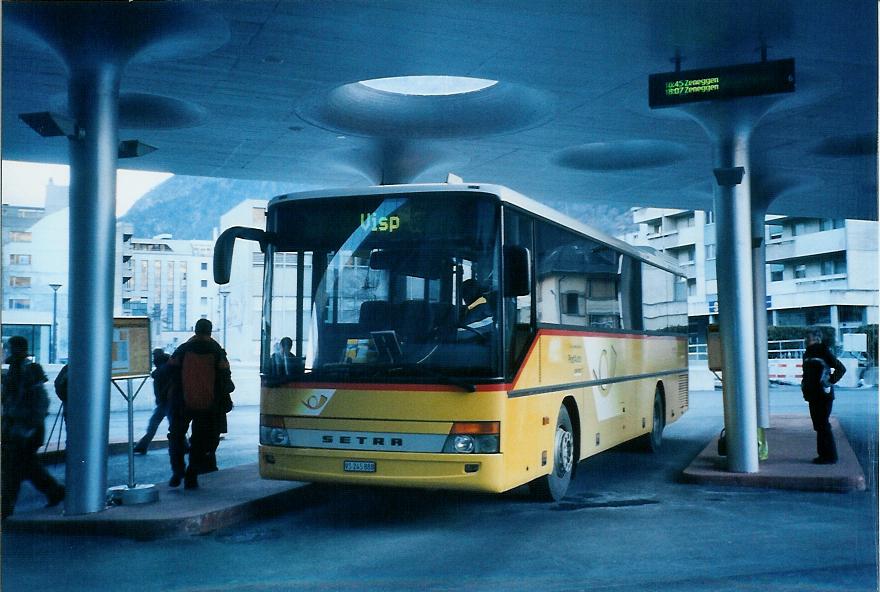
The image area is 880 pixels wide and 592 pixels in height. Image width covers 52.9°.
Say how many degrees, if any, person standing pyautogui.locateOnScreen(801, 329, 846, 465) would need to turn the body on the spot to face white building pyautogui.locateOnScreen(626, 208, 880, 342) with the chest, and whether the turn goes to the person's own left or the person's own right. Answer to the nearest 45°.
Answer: approximately 135° to the person's own right

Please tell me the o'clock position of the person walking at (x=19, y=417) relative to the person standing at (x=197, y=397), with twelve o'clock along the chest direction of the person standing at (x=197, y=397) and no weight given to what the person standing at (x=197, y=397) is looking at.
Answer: the person walking at (x=19, y=417) is roughly at 8 o'clock from the person standing at (x=197, y=397).

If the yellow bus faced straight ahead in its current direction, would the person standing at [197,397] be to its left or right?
on its right

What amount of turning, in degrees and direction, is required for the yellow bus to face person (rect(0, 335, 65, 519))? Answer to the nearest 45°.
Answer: approximately 45° to its right

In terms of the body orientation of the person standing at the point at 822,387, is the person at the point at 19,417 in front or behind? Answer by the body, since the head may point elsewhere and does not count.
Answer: in front

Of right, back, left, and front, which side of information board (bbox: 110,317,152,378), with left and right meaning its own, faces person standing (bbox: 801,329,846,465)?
left

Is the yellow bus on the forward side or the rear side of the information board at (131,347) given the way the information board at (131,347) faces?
on the forward side

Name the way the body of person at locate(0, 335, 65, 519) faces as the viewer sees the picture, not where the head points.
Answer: to the viewer's left

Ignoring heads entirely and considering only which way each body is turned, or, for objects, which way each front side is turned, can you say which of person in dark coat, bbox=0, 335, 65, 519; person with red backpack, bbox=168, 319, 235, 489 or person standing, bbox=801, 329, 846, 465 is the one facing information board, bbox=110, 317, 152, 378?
person standing, bbox=801, 329, 846, 465

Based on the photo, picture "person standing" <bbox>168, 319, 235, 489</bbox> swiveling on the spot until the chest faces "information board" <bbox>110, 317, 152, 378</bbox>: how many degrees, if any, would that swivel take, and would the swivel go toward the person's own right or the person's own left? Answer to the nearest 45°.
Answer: approximately 90° to the person's own left

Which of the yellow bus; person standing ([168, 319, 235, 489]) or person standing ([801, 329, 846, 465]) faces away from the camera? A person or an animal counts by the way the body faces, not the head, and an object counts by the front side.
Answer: person standing ([168, 319, 235, 489])
